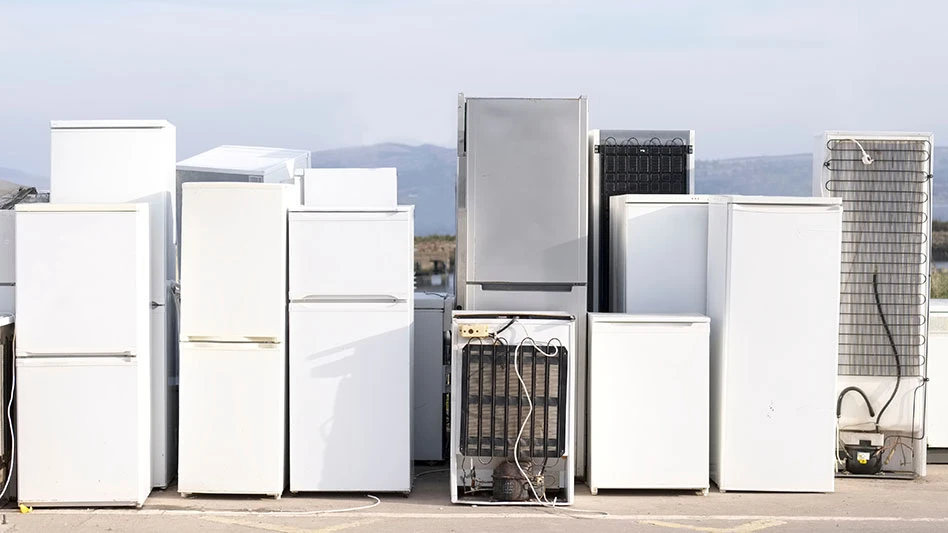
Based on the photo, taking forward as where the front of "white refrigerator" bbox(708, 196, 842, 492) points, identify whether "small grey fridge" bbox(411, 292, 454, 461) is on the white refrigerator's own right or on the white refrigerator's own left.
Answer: on the white refrigerator's own right

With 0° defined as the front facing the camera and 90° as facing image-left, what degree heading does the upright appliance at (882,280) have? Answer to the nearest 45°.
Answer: approximately 180°

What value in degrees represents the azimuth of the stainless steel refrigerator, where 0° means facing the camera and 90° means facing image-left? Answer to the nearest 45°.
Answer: approximately 0°

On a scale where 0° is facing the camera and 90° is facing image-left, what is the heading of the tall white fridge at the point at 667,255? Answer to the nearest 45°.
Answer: approximately 0°

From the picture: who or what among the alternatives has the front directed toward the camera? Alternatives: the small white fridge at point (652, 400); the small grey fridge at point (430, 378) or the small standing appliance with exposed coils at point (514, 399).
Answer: the small white fridge at point (652, 400)

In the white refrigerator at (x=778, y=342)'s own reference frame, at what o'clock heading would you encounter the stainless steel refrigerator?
The stainless steel refrigerator is roughly at 3 o'clock from the white refrigerator.

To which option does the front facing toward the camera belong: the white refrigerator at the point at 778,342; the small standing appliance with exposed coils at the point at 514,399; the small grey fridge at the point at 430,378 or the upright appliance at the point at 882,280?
the white refrigerator

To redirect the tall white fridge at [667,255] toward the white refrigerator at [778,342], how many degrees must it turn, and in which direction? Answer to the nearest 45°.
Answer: approximately 45° to its left

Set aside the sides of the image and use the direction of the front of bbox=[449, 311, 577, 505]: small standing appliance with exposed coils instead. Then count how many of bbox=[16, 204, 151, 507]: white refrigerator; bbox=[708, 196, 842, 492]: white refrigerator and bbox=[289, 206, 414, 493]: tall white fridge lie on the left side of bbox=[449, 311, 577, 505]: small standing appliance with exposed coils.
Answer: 2
